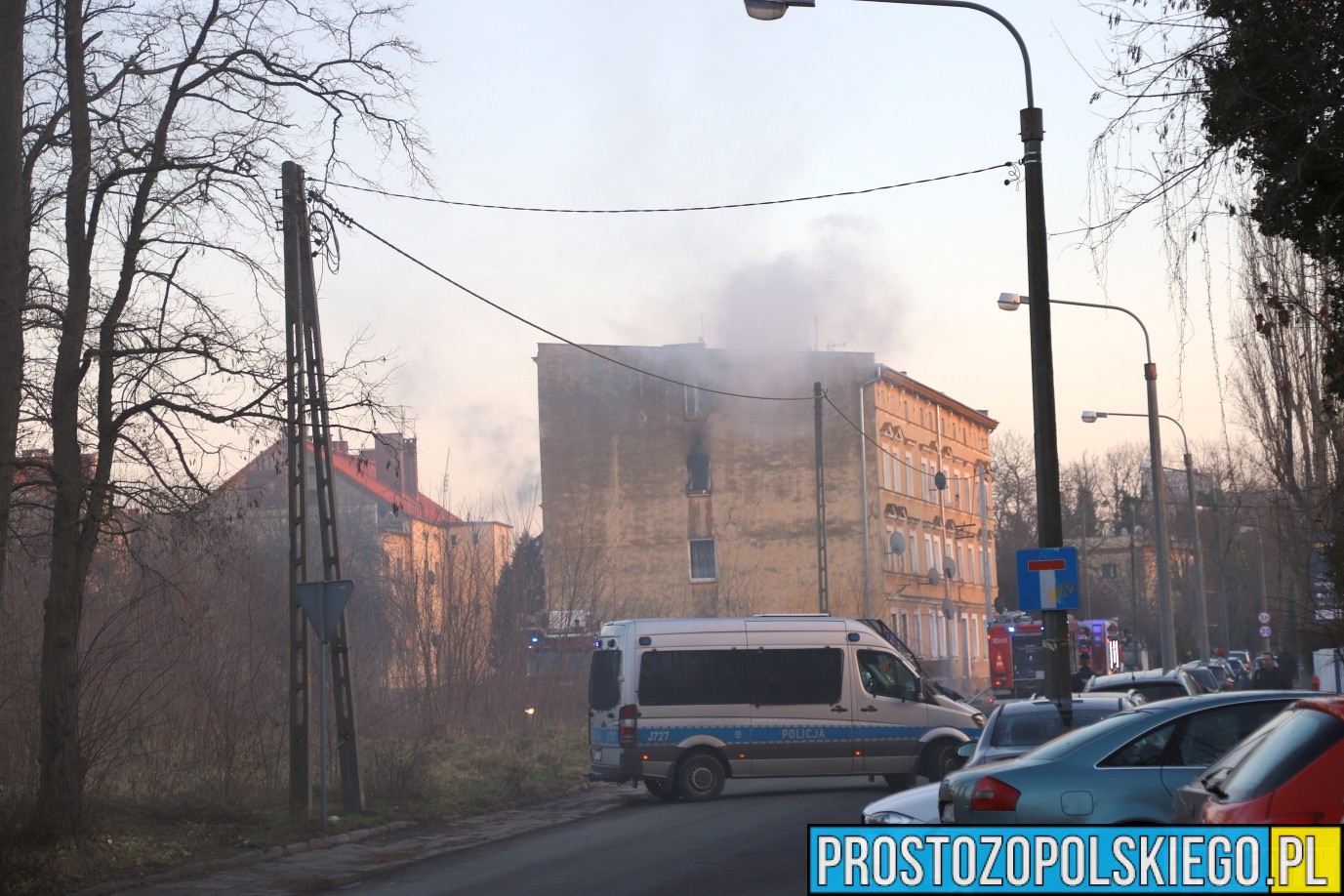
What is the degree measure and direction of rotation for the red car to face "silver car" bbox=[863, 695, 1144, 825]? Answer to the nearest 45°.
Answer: approximately 45° to its left

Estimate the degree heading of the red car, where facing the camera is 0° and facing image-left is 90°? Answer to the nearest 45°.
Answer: approximately 225°

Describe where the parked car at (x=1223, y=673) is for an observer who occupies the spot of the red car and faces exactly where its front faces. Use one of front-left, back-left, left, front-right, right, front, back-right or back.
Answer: front-left

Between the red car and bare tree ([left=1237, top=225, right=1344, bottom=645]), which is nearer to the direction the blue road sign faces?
the red car

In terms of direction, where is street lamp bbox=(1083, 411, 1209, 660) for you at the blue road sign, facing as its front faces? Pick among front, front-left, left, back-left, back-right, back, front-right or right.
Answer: back

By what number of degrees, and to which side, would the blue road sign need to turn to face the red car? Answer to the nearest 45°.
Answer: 0° — it already faces it

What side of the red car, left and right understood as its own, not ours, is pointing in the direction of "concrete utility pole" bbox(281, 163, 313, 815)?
left

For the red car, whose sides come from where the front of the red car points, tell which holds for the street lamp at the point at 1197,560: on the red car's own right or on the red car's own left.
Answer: on the red car's own left

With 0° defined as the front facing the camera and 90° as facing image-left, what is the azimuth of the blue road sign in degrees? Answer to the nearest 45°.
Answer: approximately 0°

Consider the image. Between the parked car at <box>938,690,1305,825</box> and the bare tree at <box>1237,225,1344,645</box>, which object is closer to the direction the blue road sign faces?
the parked car

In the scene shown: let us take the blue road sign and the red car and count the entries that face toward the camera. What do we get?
1

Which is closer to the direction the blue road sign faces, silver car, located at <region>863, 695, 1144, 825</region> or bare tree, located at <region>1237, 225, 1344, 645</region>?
the silver car
